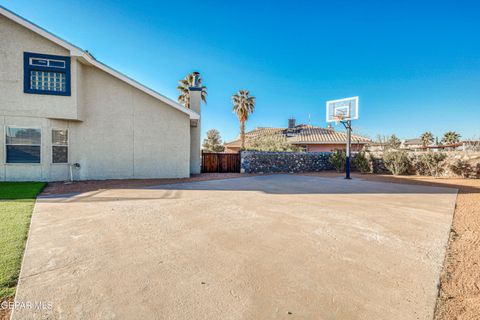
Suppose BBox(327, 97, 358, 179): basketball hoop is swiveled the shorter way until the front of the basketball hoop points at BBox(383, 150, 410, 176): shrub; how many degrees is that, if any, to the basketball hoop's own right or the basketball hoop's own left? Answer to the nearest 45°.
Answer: approximately 180°

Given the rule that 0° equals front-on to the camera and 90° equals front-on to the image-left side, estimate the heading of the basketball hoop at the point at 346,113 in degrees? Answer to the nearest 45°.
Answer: approximately 45°

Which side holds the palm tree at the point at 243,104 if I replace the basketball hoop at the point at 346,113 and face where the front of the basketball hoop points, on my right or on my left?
on my right

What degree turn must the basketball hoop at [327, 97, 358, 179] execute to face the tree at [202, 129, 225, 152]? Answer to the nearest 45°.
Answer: approximately 90° to its right

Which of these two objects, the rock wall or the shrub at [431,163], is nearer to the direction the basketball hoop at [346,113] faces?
the rock wall

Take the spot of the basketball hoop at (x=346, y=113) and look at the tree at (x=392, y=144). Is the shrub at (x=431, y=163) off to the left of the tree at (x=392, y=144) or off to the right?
right

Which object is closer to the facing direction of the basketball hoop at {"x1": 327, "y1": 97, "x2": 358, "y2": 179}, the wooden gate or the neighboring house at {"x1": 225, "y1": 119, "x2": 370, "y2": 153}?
the wooden gate

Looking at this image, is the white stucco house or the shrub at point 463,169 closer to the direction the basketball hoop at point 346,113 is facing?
the white stucco house

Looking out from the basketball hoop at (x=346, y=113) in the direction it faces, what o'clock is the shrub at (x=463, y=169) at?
The shrub is roughly at 7 o'clock from the basketball hoop.

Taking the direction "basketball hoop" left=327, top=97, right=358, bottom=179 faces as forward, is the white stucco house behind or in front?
in front
